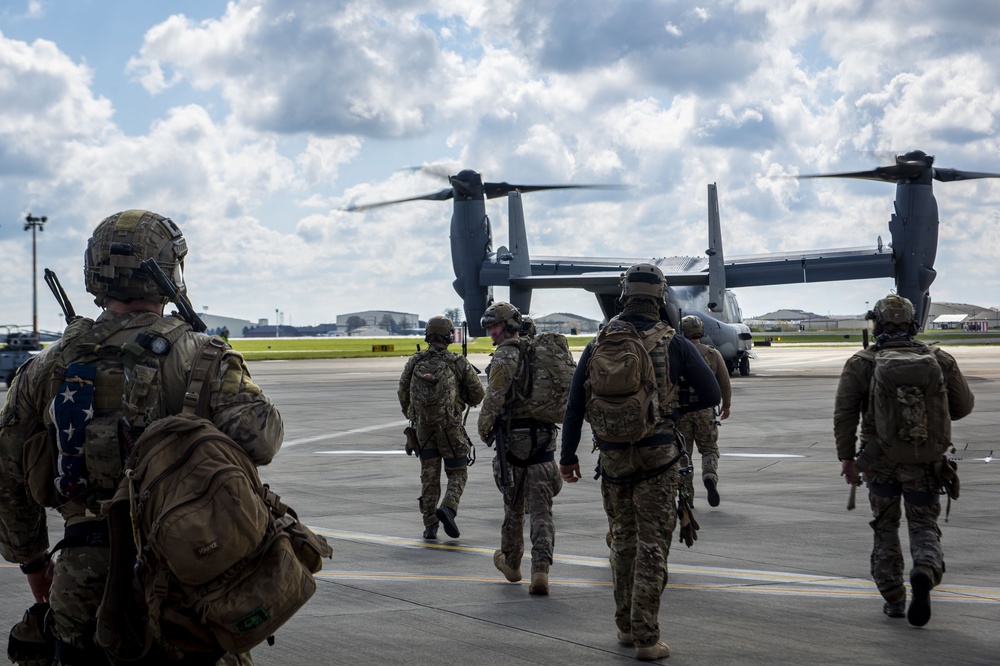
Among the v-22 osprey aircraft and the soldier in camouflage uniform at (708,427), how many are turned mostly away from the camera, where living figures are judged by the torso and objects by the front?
2

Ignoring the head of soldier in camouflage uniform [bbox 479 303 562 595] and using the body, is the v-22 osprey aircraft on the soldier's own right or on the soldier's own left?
on the soldier's own right

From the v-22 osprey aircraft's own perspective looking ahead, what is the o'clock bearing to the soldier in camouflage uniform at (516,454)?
The soldier in camouflage uniform is roughly at 6 o'clock from the v-22 osprey aircraft.

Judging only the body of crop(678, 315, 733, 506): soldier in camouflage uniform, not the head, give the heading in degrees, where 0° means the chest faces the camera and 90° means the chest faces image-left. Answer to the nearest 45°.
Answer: approximately 180°

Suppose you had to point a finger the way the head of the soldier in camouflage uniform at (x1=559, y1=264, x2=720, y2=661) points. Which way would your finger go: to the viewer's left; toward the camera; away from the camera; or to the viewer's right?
away from the camera

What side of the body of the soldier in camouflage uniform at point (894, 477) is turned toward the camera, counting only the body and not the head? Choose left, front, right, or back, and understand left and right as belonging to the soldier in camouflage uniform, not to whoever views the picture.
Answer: back

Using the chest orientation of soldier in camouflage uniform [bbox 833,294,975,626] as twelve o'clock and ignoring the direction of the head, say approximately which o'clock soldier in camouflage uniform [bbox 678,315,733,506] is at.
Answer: soldier in camouflage uniform [bbox 678,315,733,506] is roughly at 11 o'clock from soldier in camouflage uniform [bbox 833,294,975,626].

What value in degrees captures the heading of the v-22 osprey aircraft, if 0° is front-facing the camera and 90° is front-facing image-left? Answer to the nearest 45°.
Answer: approximately 180°

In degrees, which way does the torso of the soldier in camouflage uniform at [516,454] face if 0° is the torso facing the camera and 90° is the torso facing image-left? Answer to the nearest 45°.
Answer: approximately 135°

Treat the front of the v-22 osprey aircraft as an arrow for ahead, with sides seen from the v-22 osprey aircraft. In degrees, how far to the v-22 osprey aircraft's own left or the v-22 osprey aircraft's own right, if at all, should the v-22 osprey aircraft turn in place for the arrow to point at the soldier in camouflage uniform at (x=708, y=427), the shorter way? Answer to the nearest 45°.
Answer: approximately 180°

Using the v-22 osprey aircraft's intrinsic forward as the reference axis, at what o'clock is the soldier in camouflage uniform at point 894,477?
The soldier in camouflage uniform is roughly at 6 o'clock from the v-22 osprey aircraft.
